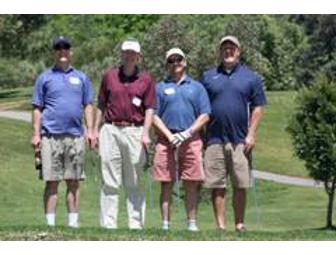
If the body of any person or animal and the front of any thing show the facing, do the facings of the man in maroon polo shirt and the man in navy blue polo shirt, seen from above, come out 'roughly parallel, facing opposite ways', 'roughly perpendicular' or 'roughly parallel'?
roughly parallel

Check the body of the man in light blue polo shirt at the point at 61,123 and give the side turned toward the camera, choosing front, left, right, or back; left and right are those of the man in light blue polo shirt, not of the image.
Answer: front

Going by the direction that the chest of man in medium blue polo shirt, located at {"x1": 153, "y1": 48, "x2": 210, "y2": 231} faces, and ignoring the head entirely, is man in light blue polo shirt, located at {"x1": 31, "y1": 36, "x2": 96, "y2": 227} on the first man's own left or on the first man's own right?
on the first man's own right

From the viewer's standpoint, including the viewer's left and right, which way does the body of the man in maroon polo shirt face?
facing the viewer

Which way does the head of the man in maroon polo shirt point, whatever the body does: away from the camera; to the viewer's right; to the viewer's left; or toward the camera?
toward the camera

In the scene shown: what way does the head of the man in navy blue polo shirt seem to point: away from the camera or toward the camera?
toward the camera

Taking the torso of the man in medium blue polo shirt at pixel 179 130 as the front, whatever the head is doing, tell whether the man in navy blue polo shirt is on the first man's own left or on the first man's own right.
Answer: on the first man's own left

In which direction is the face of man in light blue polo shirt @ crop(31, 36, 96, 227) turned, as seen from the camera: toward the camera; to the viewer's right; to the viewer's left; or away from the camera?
toward the camera

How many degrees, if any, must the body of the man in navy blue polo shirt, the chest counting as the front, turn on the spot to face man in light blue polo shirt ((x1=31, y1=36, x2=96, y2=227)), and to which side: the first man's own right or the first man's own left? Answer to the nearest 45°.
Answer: approximately 90° to the first man's own right

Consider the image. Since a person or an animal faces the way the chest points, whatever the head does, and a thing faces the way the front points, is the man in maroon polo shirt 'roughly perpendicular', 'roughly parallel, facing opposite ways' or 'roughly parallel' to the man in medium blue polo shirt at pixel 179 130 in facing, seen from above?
roughly parallel

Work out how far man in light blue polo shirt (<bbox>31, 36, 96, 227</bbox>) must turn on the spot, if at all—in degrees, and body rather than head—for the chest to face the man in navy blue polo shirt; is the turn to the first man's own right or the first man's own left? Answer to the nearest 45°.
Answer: approximately 90° to the first man's own left
